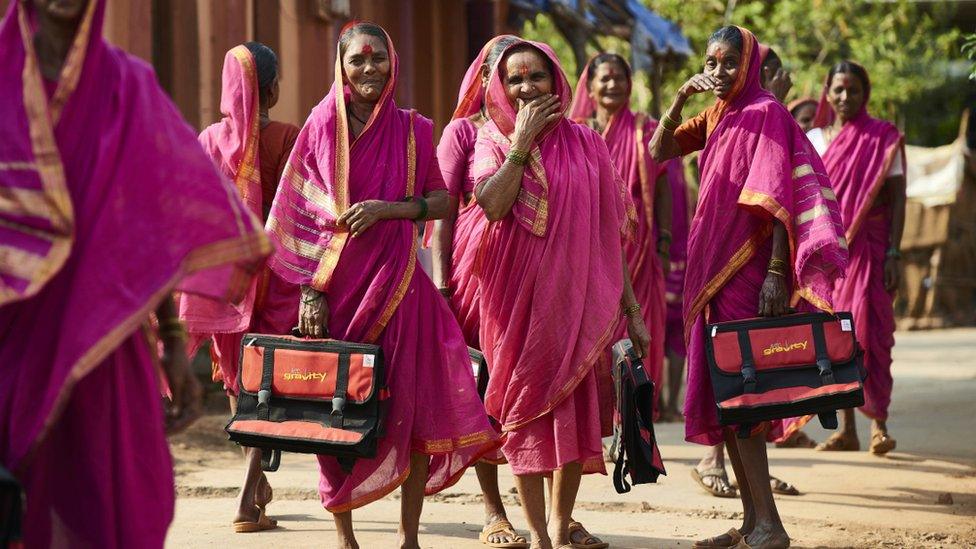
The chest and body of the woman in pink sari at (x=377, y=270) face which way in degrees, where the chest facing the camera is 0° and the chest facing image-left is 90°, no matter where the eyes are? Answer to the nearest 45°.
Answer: approximately 0°

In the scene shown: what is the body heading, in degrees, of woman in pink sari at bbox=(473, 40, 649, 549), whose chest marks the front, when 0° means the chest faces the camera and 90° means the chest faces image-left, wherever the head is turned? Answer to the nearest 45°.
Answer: approximately 0°

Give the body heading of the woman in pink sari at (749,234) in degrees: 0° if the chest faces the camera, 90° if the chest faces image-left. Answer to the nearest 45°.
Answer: approximately 45°

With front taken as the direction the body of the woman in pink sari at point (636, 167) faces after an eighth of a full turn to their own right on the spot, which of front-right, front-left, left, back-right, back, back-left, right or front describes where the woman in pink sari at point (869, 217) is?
back-left

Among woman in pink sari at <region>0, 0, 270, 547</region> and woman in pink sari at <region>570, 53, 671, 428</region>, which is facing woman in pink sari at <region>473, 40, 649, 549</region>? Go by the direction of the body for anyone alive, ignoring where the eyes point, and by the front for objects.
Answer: woman in pink sari at <region>570, 53, 671, 428</region>
